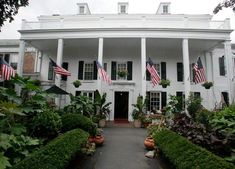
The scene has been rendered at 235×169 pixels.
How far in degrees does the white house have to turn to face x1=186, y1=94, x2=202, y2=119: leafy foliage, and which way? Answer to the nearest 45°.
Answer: approximately 45° to its left

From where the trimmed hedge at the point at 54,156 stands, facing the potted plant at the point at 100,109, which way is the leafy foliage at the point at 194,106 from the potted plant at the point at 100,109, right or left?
right

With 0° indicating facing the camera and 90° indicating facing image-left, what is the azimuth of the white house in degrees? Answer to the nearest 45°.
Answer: approximately 0°

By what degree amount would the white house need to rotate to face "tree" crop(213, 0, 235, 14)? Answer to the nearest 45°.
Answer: approximately 45° to its left

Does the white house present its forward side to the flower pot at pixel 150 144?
yes

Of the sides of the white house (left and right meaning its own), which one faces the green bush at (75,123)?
front

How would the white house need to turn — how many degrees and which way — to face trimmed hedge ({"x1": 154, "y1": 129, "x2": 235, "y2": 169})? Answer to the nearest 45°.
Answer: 0° — it already faces it

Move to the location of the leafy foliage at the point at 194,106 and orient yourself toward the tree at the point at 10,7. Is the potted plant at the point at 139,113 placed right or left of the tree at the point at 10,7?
right

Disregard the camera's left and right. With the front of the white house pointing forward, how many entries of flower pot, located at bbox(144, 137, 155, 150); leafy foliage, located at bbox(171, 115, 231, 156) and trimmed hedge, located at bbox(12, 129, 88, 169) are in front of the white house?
3
